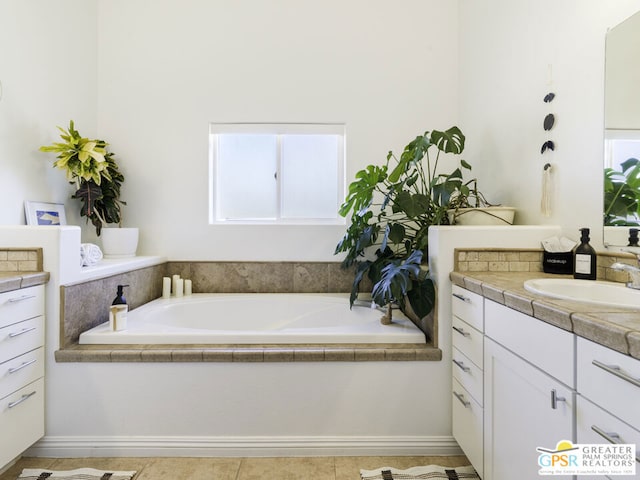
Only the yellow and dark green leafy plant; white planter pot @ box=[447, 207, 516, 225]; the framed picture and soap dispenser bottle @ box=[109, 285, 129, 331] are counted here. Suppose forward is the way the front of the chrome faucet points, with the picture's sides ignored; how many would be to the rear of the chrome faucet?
0

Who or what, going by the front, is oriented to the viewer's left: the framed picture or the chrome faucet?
the chrome faucet

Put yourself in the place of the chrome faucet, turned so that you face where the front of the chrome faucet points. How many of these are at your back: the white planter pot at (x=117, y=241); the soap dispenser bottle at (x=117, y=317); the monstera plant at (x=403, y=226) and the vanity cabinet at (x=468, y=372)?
0

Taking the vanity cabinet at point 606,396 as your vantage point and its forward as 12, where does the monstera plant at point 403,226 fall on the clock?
The monstera plant is roughly at 3 o'clock from the vanity cabinet.

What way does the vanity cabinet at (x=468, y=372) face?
to the viewer's left

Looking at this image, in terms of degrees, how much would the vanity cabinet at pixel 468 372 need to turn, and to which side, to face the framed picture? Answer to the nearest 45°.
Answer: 0° — it already faces it

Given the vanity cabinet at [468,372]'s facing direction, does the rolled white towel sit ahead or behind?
ahead

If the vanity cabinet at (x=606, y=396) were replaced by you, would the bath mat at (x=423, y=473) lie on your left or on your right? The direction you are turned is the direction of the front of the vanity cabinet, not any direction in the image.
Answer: on your right

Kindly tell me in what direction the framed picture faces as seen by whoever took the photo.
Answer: facing the viewer and to the right of the viewer

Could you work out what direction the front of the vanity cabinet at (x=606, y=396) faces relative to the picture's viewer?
facing the viewer and to the left of the viewer

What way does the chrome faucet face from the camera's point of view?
to the viewer's left

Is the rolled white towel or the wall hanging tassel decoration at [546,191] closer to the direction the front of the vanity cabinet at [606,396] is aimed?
the rolled white towel

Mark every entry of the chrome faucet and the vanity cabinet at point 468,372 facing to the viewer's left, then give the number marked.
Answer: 2

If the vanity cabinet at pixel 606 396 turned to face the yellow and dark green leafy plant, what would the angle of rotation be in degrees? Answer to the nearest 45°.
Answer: approximately 45° to its right

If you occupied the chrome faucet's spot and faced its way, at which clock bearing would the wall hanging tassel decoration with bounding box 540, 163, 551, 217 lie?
The wall hanging tassel decoration is roughly at 2 o'clock from the chrome faucet.
